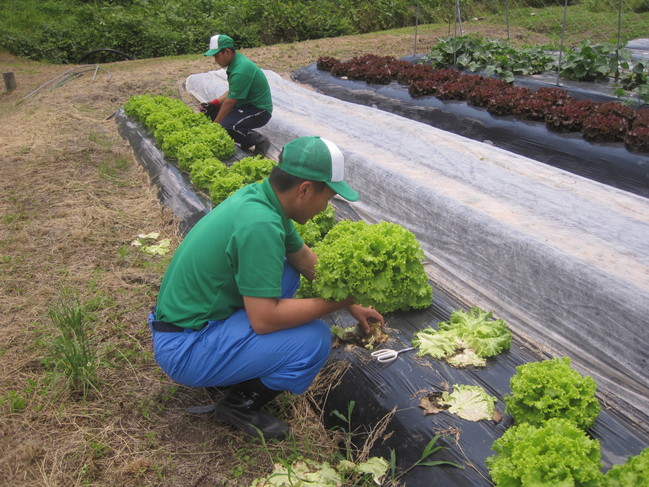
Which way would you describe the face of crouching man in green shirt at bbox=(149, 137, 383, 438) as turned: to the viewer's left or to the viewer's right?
to the viewer's right

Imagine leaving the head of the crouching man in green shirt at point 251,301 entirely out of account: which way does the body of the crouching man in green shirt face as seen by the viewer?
to the viewer's right

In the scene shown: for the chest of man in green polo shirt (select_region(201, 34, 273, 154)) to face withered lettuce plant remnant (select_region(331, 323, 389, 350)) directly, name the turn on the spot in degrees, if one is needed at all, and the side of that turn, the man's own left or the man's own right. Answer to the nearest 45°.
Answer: approximately 90° to the man's own left

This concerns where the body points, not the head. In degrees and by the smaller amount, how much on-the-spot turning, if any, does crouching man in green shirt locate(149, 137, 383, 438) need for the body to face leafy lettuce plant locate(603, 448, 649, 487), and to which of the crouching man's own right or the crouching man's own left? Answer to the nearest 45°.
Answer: approximately 45° to the crouching man's own right

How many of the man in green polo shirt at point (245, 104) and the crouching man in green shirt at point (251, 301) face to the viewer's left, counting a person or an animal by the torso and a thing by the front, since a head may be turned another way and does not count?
1

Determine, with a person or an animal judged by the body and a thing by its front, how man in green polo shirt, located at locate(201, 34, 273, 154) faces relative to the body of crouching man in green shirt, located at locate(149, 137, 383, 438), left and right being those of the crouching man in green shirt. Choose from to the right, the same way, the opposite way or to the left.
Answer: the opposite way

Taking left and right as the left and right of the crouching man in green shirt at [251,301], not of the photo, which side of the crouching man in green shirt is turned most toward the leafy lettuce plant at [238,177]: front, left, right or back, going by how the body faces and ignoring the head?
left

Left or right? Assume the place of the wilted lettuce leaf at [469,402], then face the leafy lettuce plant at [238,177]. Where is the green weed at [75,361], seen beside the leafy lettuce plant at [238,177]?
left

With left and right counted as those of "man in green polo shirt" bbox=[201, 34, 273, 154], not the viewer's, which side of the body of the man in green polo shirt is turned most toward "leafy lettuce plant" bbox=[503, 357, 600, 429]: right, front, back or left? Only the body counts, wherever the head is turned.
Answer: left

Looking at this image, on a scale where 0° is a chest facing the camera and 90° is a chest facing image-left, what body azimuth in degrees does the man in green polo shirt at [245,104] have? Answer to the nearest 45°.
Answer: approximately 90°
